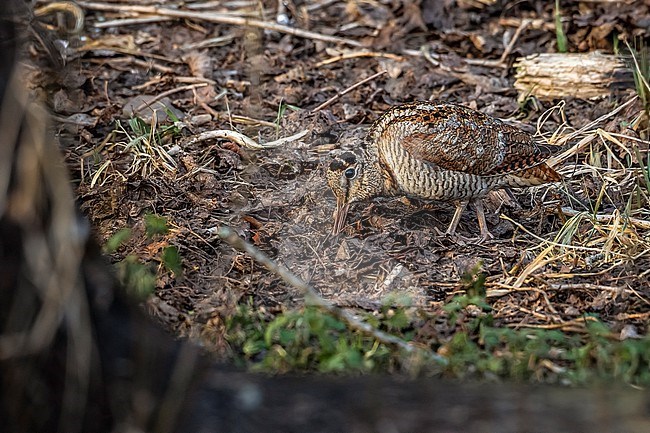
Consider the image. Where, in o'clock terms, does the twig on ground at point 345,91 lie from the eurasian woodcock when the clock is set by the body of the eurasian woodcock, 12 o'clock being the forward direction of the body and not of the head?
The twig on ground is roughly at 2 o'clock from the eurasian woodcock.

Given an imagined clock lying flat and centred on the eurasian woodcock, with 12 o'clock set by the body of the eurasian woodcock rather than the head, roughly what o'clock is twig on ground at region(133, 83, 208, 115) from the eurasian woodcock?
The twig on ground is roughly at 1 o'clock from the eurasian woodcock.

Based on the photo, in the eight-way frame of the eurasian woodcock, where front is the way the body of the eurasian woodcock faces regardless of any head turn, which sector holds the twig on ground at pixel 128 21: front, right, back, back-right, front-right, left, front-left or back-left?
front-right

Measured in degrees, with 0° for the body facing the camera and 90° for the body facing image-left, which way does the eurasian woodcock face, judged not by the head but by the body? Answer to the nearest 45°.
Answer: approximately 90°

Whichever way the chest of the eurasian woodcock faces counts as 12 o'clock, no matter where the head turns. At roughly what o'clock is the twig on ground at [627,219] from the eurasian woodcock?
The twig on ground is roughly at 6 o'clock from the eurasian woodcock.

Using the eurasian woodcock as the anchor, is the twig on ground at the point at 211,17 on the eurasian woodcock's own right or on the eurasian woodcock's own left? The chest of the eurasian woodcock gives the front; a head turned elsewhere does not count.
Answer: on the eurasian woodcock's own right
